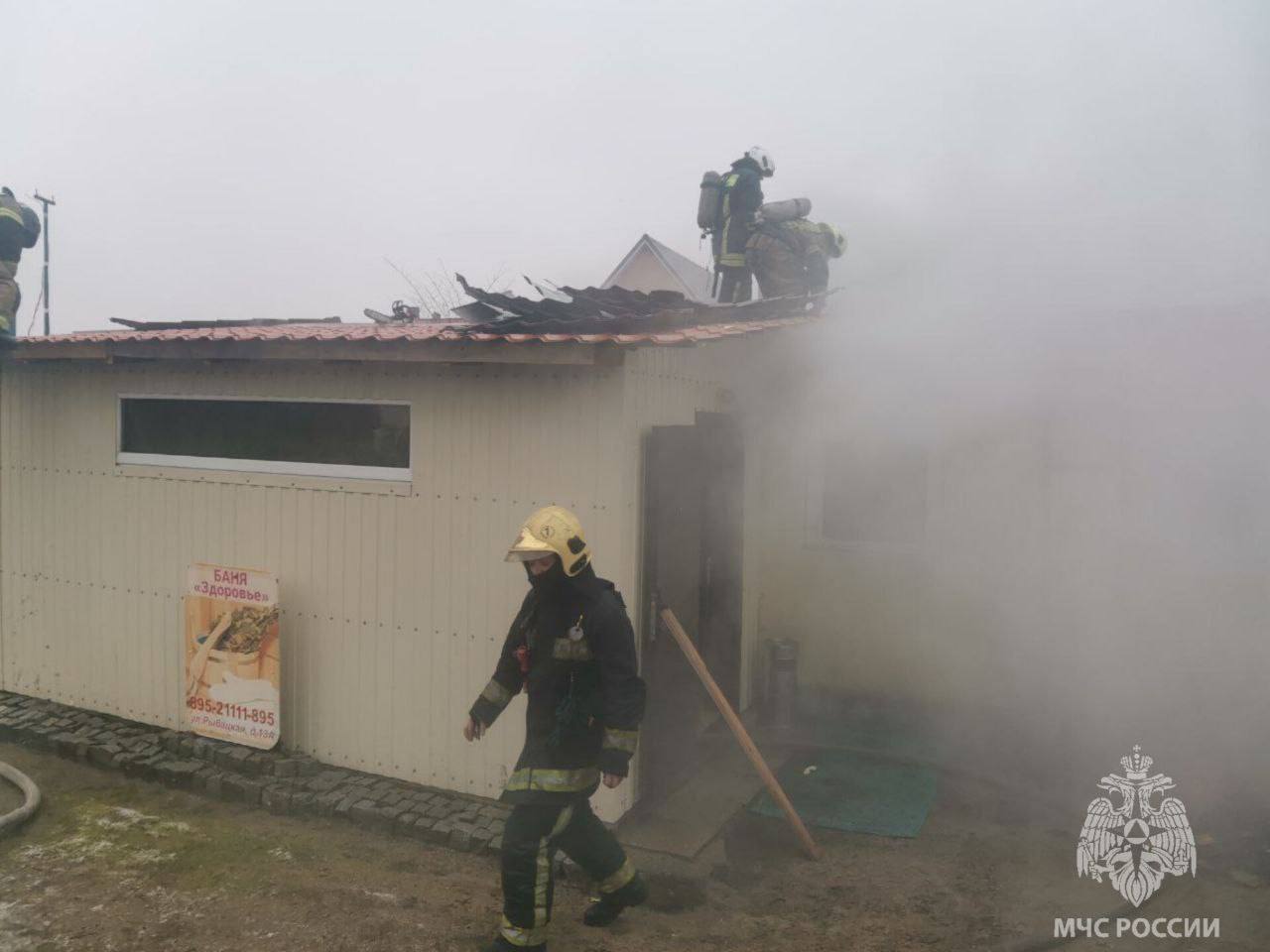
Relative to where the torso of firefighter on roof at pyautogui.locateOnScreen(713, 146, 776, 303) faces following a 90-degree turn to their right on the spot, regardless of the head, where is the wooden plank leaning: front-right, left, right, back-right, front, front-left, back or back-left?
front

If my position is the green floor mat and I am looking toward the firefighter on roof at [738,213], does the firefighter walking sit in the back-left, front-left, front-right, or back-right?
back-left

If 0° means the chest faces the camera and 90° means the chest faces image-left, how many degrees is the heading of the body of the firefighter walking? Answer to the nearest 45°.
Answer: approximately 45°

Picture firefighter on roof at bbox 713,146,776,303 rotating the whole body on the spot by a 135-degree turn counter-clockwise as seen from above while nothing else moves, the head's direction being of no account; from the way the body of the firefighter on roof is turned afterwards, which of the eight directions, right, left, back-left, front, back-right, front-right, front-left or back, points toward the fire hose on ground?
left

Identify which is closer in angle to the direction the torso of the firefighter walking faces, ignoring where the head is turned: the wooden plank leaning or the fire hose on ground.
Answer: the fire hose on ground

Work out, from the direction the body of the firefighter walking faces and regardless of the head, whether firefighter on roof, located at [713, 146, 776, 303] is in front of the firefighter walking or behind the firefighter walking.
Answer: behind

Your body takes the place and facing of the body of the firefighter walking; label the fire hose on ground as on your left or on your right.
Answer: on your right

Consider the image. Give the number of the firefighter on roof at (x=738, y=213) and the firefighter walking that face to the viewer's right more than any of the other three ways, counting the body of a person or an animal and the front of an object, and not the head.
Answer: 1

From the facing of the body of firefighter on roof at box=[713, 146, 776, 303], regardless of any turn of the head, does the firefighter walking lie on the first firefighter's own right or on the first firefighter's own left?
on the first firefighter's own right

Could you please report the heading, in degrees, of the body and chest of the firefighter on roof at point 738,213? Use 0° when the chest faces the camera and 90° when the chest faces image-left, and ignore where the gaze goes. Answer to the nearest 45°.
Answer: approximately 270°

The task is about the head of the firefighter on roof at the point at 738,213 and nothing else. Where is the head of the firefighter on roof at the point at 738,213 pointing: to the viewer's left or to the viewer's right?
to the viewer's right

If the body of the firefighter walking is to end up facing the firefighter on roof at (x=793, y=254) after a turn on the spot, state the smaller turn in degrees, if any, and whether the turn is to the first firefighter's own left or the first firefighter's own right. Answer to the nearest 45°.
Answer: approximately 180°

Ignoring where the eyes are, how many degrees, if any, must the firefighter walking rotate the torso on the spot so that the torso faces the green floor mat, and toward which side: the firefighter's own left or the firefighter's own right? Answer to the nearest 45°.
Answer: approximately 180°

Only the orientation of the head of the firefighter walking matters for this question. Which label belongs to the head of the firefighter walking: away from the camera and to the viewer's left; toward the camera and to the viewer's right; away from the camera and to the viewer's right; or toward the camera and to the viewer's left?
toward the camera and to the viewer's left

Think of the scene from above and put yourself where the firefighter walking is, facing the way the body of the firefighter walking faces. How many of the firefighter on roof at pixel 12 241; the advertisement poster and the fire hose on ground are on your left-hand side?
0

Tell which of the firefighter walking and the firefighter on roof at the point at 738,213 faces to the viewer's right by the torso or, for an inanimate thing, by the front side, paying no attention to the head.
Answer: the firefighter on roof

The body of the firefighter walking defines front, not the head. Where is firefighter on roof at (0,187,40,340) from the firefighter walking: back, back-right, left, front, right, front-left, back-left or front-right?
right
